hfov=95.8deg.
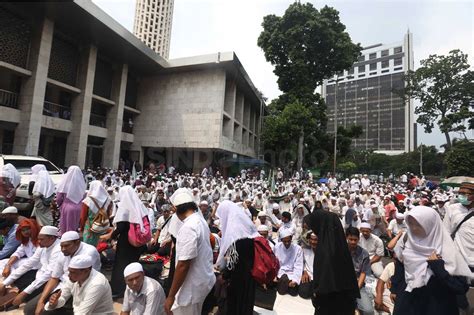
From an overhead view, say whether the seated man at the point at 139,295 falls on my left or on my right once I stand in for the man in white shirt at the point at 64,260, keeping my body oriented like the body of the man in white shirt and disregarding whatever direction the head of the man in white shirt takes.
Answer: on my left

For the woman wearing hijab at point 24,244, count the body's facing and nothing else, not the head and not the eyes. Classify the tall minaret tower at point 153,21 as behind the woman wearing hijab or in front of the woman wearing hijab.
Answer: behind

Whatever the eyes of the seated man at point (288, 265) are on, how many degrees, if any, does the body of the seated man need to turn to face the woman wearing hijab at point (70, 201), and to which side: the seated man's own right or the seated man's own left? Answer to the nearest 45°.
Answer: approximately 90° to the seated man's own right
